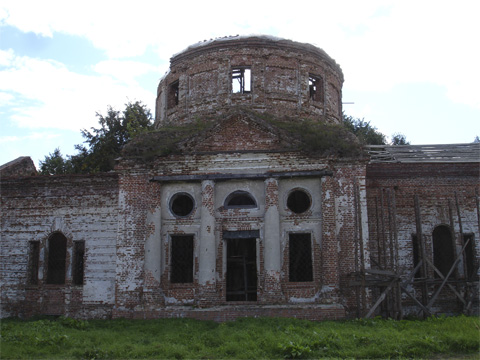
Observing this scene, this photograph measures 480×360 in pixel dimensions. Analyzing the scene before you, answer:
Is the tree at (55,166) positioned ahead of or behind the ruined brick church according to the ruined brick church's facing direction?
behind

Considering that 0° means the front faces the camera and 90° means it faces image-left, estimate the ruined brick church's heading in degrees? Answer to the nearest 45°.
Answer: approximately 0°

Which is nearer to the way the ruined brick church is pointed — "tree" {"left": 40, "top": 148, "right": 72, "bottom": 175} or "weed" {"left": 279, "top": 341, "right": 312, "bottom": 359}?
the weed

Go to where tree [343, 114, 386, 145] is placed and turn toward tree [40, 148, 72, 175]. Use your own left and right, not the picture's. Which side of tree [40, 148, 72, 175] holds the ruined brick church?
left

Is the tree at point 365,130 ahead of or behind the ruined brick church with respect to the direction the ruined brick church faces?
behind

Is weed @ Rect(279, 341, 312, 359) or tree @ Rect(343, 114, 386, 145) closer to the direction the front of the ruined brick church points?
the weed

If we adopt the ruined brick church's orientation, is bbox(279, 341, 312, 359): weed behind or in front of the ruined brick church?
in front

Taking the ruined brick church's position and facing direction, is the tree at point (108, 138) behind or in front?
behind

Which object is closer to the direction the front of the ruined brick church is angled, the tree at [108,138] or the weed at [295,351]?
the weed
